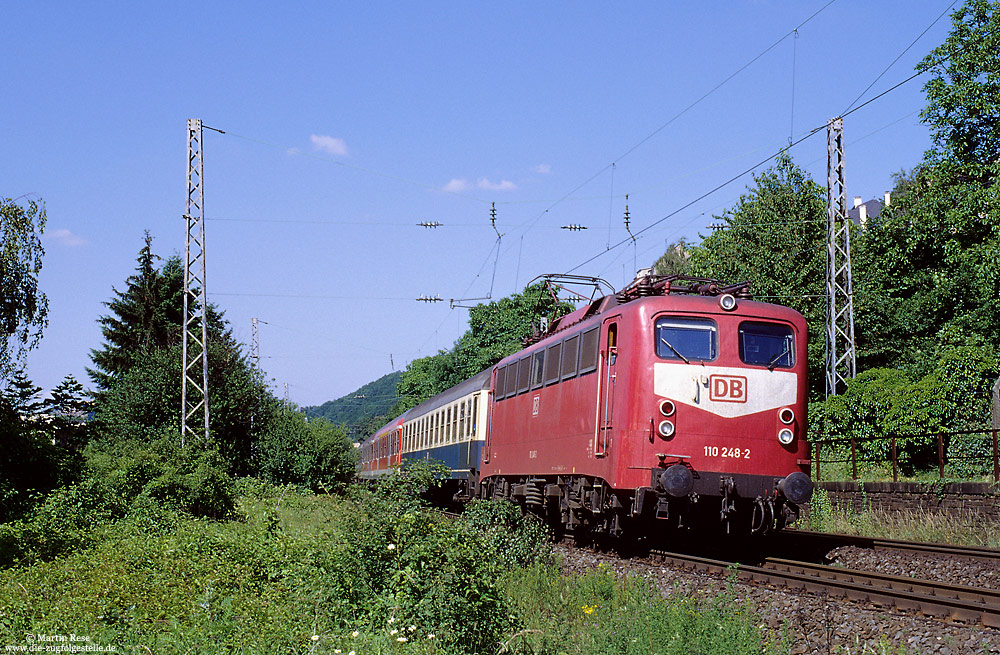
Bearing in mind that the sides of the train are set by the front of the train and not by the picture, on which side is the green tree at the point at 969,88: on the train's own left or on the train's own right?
on the train's own left

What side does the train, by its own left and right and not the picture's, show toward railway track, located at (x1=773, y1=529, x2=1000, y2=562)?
front

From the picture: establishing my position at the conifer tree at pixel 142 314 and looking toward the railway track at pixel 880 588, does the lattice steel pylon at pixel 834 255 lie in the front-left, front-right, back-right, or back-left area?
front-left

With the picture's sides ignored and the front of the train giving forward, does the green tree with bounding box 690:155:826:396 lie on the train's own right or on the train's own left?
on the train's own left

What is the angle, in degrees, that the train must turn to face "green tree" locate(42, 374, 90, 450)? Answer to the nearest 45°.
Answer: approximately 135° to its right

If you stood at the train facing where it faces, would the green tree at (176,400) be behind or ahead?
behind

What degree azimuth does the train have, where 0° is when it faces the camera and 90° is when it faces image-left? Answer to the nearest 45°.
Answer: approximately 315°

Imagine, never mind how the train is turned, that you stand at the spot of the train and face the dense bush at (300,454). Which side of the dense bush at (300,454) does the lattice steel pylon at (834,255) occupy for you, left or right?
right

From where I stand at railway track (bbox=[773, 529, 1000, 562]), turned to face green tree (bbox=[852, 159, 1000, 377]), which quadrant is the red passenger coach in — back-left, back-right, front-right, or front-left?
front-left

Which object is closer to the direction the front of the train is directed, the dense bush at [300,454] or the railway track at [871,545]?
the railway track
